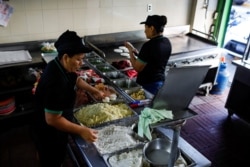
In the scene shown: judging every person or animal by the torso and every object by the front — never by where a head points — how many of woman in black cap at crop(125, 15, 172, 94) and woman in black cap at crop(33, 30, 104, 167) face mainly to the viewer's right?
1

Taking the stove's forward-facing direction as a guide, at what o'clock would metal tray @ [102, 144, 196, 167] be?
The metal tray is roughly at 2 o'clock from the stove.

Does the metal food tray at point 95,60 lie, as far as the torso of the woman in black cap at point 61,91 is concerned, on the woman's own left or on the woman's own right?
on the woman's own left

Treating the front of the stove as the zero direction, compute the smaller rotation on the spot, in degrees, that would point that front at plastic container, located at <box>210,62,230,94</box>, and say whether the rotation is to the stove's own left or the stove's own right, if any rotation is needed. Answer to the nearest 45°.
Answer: approximately 90° to the stove's own left

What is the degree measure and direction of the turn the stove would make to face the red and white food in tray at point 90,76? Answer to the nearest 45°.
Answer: approximately 90° to its right

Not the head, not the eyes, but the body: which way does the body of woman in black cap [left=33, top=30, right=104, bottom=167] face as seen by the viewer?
to the viewer's right

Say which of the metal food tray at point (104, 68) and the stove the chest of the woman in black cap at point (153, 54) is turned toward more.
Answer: the metal food tray

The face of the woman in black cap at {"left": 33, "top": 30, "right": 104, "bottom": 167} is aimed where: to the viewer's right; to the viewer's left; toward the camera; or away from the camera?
to the viewer's right

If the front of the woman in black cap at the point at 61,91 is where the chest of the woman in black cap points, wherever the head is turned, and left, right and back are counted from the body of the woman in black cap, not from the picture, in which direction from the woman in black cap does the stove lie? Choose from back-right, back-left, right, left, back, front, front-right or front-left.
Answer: front-left

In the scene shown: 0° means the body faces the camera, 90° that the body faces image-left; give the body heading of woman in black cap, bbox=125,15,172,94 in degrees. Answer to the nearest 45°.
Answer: approximately 135°
